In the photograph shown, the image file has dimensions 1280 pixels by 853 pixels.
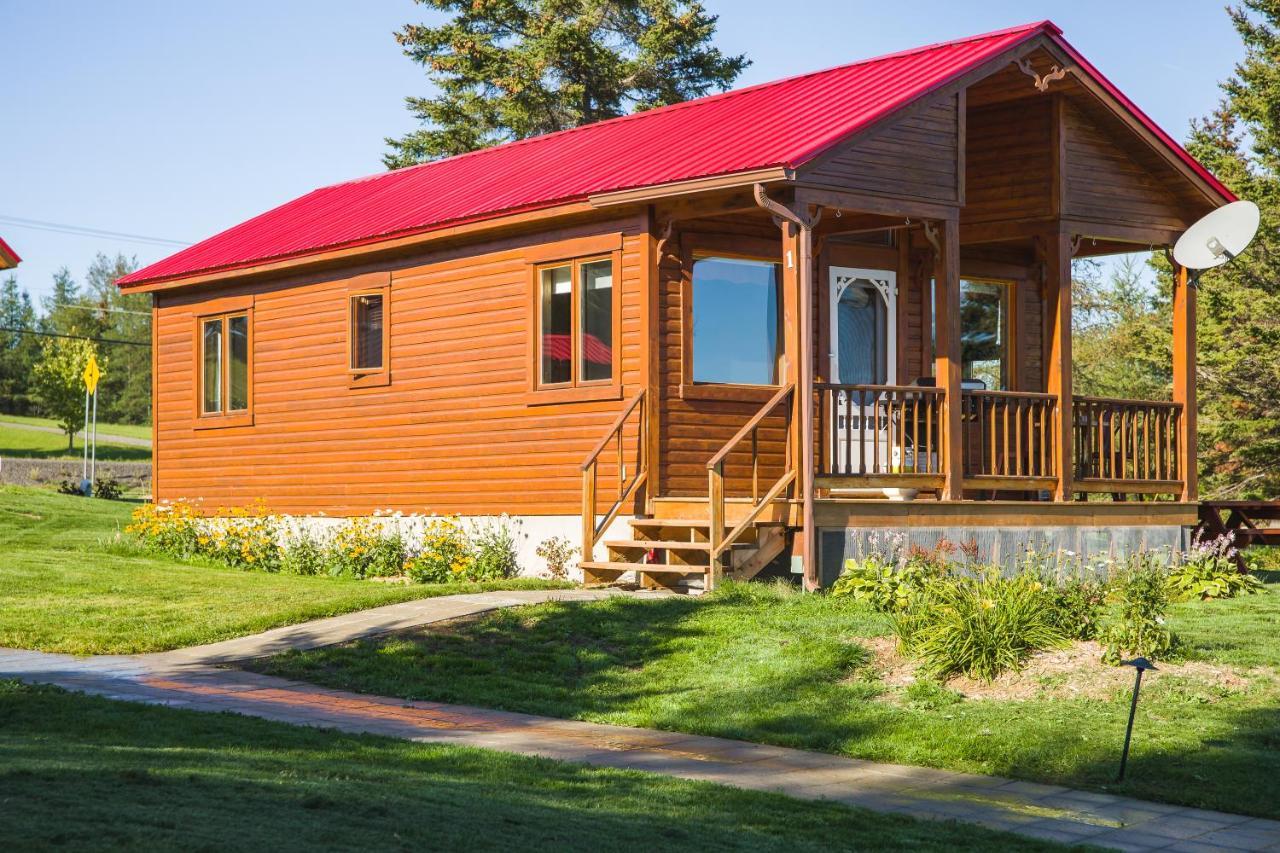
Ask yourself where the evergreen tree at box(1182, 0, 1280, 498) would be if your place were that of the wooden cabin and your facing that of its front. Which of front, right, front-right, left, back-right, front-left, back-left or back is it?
left

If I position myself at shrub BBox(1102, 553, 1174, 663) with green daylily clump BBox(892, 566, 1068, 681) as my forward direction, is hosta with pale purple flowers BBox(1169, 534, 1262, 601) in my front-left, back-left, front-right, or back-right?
back-right

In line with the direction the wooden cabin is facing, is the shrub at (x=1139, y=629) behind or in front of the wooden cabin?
in front

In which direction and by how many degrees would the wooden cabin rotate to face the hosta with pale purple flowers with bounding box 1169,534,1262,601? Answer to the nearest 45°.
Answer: approximately 45° to its left

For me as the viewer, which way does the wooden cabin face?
facing the viewer and to the right of the viewer

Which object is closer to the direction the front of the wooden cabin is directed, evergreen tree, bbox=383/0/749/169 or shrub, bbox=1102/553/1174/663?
the shrub

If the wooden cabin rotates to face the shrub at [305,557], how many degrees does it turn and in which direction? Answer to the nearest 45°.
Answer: approximately 135° to its right
